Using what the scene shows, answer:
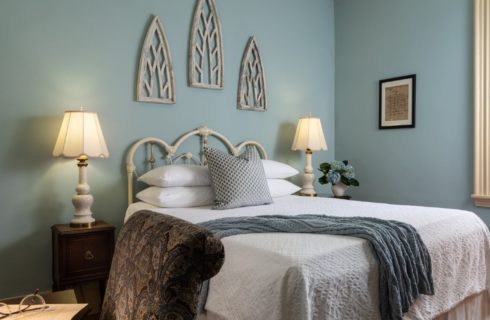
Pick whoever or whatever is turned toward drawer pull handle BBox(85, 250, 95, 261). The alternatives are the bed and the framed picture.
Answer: the framed picture

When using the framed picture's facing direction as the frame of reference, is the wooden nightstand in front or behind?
in front

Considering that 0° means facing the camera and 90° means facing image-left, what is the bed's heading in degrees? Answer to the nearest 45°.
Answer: approximately 315°

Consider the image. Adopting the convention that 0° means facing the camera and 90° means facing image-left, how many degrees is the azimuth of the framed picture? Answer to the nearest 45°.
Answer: approximately 45°

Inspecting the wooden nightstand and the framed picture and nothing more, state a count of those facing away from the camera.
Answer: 0

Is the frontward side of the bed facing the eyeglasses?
no

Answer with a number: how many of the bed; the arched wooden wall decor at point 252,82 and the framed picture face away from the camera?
0

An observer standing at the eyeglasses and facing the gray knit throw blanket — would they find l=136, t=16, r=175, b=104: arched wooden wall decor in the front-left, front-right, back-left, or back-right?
front-left

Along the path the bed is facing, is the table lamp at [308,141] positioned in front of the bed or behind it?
behind

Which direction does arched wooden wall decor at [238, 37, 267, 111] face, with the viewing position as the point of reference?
facing the viewer and to the right of the viewer

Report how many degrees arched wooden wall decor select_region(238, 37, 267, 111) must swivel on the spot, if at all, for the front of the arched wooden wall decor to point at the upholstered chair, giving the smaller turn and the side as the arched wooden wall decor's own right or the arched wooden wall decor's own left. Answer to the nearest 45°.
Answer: approximately 45° to the arched wooden wall decor's own right

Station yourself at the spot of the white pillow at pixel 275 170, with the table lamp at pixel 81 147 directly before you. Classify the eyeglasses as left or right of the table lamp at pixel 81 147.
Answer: left

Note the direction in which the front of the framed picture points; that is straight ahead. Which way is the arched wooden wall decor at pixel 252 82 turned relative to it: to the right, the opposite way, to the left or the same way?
to the left

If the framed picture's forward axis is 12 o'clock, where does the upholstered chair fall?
The upholstered chair is roughly at 11 o'clock from the framed picture.

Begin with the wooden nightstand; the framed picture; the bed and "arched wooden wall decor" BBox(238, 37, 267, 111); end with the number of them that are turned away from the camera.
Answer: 0

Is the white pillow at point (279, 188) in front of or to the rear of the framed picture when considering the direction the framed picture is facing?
in front
